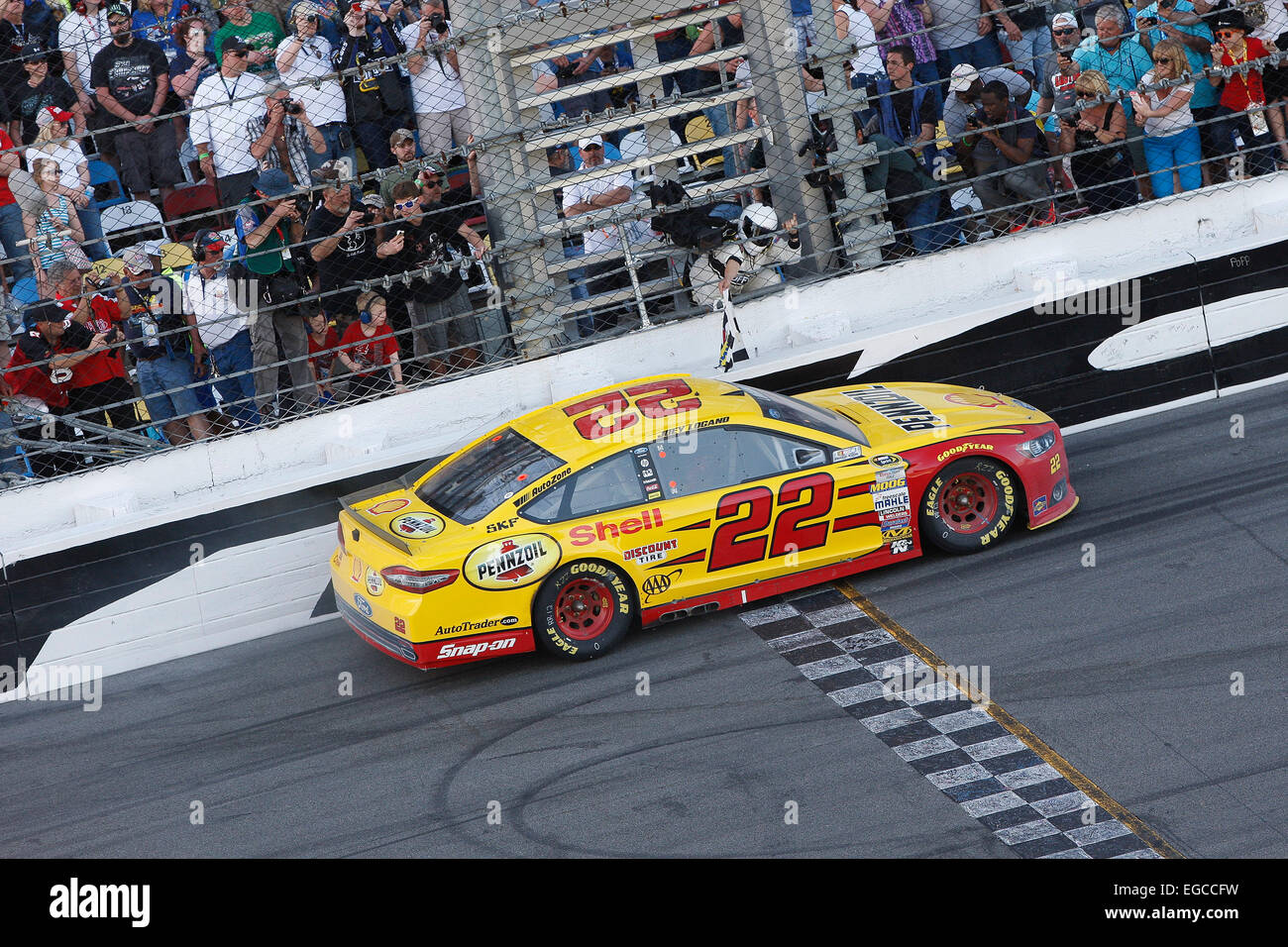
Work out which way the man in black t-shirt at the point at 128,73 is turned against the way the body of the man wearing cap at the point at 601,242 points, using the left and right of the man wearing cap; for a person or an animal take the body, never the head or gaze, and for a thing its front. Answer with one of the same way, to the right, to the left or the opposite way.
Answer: the same way

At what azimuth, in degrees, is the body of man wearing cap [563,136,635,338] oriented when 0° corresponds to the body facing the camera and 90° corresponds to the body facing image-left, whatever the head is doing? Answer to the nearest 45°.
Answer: approximately 0°

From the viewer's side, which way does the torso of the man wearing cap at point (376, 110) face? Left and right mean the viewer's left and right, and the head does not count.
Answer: facing the viewer

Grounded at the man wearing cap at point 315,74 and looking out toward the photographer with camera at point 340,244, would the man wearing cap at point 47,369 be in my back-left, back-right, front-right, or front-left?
front-right

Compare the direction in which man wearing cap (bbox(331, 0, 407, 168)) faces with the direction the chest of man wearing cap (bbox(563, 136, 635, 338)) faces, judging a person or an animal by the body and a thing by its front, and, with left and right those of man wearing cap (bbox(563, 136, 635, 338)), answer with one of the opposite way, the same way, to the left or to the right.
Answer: the same way

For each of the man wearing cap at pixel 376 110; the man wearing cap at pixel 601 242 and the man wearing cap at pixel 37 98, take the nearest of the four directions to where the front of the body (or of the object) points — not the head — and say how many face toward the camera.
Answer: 3

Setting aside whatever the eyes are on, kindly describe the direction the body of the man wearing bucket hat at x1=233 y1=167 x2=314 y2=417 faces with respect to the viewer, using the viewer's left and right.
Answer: facing the viewer and to the right of the viewer

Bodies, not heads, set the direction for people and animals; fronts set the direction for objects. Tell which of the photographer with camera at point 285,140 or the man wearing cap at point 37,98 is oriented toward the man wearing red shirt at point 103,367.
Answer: the man wearing cap at point 37,98

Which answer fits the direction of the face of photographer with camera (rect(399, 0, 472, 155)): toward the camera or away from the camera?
toward the camera

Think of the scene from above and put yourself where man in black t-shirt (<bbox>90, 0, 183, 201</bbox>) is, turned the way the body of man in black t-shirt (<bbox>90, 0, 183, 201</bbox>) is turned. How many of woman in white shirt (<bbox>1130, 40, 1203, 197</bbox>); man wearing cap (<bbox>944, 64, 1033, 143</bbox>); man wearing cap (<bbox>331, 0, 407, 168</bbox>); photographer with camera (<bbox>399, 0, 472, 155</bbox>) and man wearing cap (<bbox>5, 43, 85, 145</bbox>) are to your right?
1

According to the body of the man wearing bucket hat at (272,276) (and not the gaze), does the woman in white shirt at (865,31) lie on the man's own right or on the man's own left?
on the man's own left

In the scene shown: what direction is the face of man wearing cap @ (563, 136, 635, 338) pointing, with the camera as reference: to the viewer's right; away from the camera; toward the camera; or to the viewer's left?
toward the camera

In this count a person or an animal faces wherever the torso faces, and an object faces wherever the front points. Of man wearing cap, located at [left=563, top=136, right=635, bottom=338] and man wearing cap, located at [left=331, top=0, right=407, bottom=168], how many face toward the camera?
2

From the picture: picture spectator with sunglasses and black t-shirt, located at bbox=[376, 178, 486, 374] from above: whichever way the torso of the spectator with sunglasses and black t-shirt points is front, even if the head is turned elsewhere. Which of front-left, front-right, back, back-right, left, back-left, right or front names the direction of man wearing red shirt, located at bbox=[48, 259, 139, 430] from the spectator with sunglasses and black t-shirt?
right

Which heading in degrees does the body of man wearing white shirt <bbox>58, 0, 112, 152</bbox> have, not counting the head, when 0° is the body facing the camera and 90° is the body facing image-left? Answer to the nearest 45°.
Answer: approximately 315°
